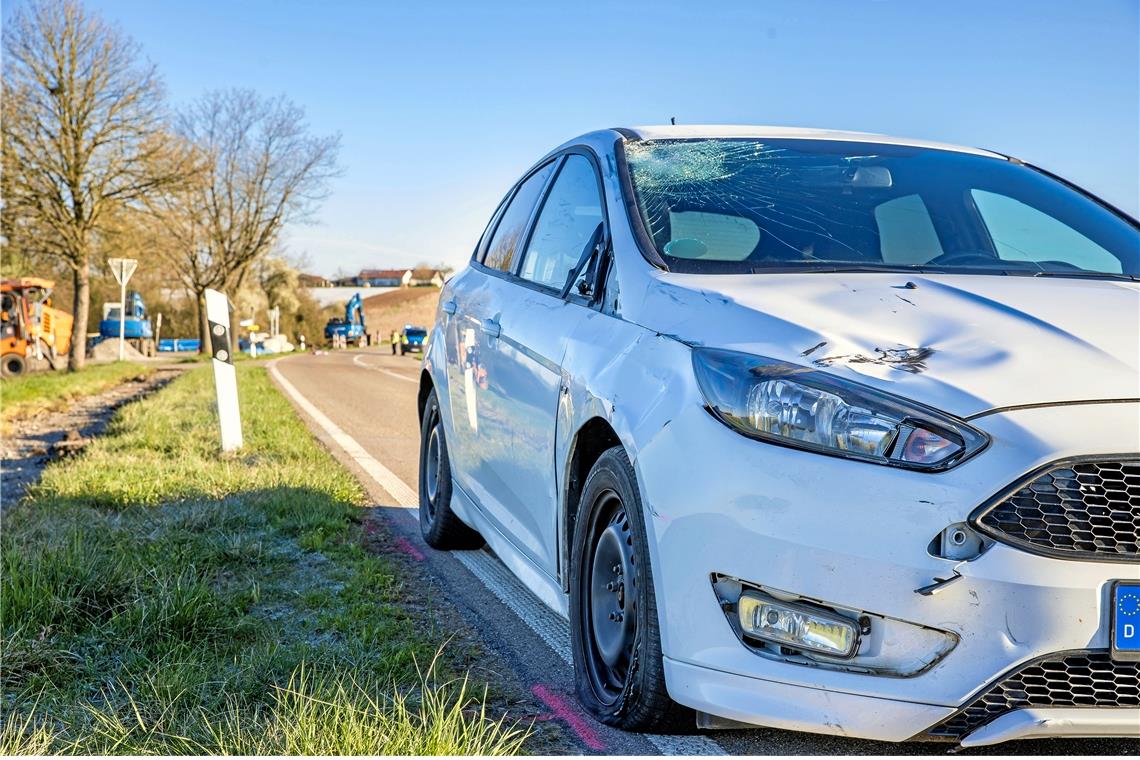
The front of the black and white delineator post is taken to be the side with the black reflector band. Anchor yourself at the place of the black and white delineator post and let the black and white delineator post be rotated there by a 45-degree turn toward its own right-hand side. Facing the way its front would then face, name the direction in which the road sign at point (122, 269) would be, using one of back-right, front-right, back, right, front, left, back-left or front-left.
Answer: back-right

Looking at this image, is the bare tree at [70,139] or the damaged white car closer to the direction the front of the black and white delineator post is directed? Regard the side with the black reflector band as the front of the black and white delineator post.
the damaged white car

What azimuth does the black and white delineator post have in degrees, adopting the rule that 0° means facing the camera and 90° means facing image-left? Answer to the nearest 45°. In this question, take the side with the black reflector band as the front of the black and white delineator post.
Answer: approximately 0°

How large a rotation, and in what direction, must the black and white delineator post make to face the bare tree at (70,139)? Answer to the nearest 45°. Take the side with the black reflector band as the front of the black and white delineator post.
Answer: approximately 180°

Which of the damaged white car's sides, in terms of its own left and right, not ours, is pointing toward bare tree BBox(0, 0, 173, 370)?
back

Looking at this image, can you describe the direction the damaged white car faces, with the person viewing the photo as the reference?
facing the viewer and to the right of the viewer

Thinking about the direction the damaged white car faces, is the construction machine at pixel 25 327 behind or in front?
behind

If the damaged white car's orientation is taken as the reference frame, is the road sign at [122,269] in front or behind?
behind

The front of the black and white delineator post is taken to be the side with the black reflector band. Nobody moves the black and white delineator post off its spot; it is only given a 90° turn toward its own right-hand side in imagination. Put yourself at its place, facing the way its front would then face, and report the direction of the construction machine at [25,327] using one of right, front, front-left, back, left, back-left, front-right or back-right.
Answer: right

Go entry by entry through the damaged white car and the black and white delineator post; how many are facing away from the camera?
0
